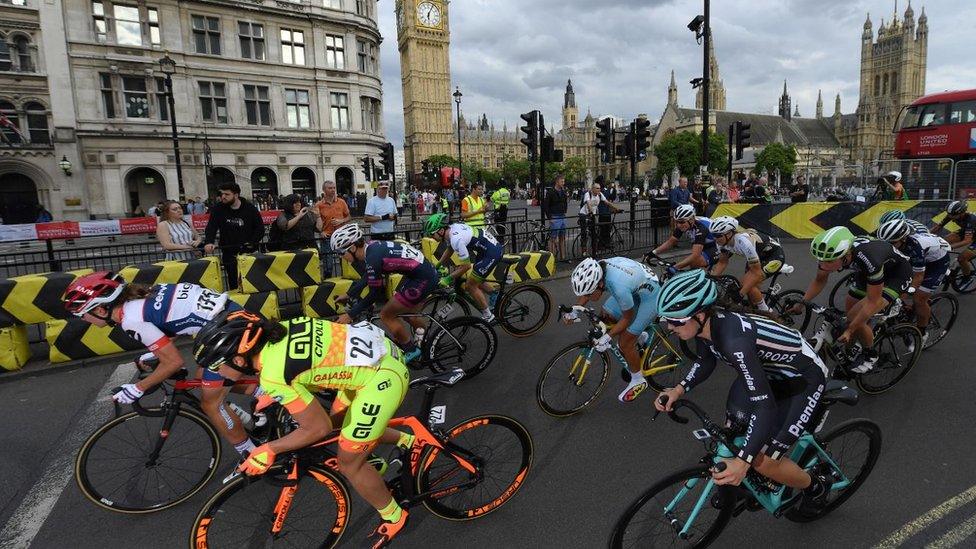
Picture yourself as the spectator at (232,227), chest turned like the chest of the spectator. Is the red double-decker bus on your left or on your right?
on your left

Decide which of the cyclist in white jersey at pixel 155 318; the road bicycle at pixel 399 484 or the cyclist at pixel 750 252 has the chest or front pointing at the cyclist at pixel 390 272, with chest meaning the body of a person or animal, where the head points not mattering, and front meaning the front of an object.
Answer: the cyclist at pixel 750 252

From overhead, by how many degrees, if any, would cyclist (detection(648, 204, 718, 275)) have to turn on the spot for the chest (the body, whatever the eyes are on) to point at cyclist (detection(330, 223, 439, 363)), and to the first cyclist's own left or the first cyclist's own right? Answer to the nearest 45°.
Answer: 0° — they already face them

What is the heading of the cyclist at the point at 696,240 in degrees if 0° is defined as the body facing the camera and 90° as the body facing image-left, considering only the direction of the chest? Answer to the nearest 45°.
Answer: approximately 45°

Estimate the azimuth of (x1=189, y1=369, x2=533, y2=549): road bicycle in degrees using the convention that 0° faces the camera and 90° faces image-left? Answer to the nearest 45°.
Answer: approximately 45°

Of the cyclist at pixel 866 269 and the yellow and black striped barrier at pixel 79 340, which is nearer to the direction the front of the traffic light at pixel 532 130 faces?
the yellow and black striped barrier

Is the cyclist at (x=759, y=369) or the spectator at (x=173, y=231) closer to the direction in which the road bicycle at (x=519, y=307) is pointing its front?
the spectator

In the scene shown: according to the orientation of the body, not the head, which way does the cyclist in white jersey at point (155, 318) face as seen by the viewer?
to the viewer's left

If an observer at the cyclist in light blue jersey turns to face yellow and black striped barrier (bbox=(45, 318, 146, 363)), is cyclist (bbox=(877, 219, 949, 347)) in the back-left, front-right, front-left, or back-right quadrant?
back-right

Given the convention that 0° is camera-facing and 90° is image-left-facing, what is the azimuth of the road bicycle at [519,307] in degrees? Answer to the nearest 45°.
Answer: approximately 90°

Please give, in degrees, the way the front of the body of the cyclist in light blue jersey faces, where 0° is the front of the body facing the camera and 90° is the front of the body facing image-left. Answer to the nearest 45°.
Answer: approximately 45°
